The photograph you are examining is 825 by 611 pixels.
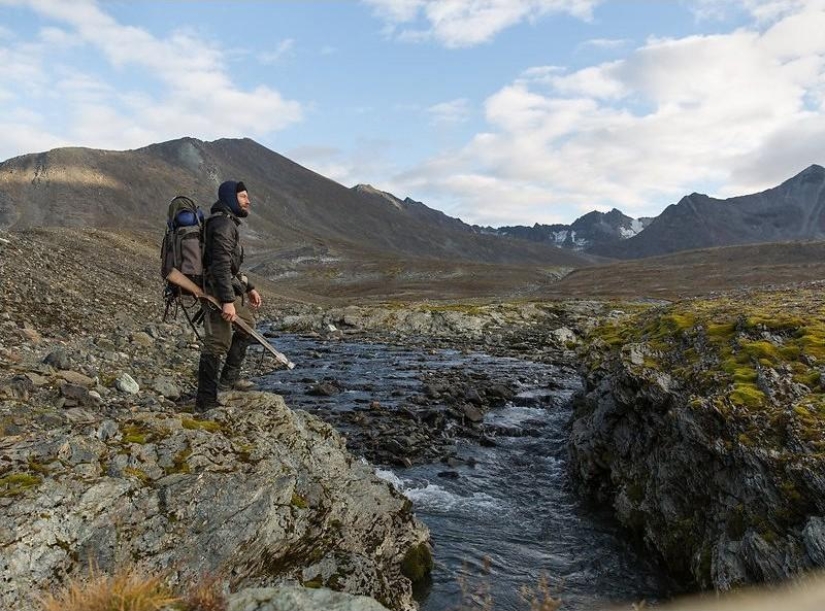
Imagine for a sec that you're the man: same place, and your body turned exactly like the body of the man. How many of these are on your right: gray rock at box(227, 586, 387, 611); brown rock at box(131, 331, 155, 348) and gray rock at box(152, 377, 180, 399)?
1

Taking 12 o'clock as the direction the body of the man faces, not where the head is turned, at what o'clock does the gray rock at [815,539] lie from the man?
The gray rock is roughly at 1 o'clock from the man.

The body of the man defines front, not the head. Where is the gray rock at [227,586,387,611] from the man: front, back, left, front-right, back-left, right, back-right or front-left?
right

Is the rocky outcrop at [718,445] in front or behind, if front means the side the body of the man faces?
in front

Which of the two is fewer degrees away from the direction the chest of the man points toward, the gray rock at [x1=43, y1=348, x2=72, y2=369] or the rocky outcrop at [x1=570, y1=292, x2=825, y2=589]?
the rocky outcrop

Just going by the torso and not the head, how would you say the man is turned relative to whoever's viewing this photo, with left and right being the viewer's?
facing to the right of the viewer

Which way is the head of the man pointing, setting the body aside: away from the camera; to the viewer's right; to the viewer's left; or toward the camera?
to the viewer's right

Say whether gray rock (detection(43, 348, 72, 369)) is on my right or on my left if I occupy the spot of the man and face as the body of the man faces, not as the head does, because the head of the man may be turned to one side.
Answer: on my left
